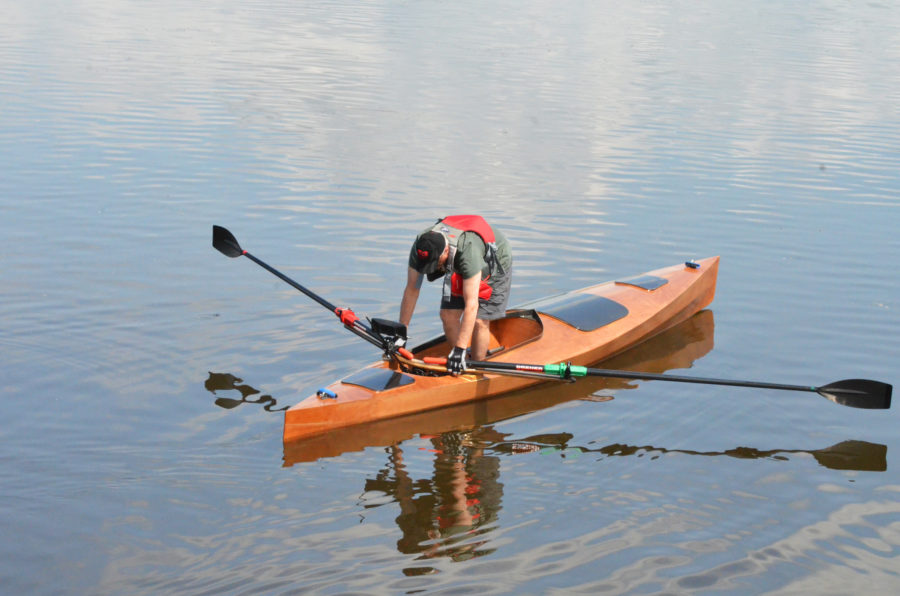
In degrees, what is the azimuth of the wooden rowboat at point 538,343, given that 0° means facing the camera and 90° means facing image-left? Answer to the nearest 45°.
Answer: approximately 225°

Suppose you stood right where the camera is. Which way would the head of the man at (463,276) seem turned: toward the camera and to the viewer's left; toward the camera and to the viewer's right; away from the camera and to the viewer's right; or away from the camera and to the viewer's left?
toward the camera and to the viewer's left
